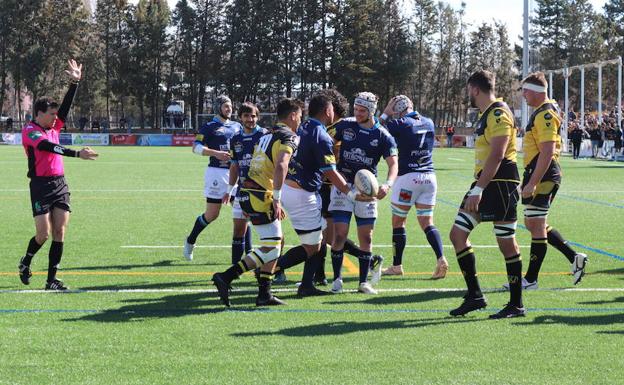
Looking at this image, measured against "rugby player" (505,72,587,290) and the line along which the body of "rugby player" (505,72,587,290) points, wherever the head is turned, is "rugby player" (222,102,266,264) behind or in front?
in front

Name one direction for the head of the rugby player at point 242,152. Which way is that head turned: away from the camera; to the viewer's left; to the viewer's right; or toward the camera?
toward the camera

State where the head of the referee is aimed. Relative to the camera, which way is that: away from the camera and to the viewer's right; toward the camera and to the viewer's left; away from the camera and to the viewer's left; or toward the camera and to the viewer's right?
toward the camera and to the viewer's right

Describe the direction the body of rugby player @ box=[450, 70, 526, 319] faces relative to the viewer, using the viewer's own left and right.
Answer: facing to the left of the viewer

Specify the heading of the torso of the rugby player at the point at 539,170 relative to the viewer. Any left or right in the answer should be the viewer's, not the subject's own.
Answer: facing to the left of the viewer

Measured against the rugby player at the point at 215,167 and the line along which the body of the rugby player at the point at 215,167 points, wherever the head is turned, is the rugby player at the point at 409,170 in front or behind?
in front

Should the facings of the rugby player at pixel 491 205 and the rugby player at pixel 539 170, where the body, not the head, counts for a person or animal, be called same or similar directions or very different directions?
same or similar directions

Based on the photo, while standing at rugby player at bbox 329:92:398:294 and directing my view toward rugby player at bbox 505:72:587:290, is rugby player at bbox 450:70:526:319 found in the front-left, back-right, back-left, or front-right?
front-right

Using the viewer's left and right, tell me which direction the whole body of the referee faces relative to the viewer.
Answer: facing the viewer and to the right of the viewer

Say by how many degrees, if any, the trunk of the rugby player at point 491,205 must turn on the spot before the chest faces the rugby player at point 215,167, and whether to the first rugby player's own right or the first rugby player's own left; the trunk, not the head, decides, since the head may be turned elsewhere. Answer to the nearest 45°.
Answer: approximately 45° to the first rugby player's own right

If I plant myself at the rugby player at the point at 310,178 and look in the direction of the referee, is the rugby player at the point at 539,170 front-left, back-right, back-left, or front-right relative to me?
back-right

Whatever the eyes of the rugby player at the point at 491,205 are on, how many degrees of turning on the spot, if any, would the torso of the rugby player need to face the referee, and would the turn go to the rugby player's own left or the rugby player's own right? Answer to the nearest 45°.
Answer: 0° — they already face them
